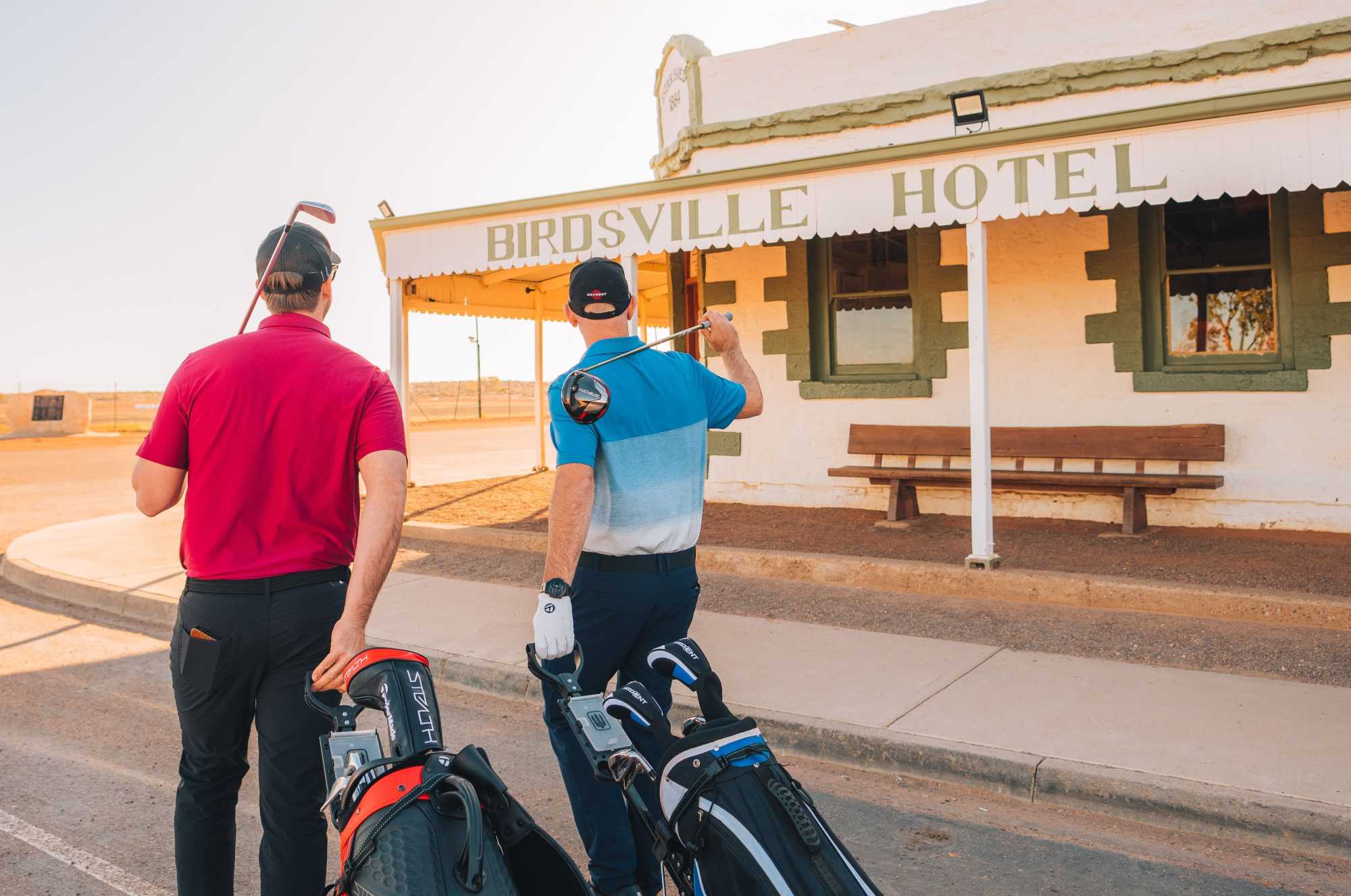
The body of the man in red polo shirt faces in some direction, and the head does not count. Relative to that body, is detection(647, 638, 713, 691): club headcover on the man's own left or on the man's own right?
on the man's own right

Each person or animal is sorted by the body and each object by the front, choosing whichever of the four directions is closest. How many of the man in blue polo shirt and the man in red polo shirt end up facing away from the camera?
2

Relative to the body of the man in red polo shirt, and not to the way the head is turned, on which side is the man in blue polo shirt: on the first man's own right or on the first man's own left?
on the first man's own right

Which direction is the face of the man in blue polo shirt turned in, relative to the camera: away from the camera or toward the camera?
away from the camera

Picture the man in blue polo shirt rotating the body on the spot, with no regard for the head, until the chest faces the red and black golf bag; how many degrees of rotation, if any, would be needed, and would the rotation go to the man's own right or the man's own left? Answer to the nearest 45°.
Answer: approximately 180°

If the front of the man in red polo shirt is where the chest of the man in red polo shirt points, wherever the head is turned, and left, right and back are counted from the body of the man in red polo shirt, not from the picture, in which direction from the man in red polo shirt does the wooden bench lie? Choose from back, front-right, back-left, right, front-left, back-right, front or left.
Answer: front-right

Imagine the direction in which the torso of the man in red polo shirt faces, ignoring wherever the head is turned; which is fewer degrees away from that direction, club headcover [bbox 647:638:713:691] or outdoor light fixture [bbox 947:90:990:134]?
the outdoor light fixture

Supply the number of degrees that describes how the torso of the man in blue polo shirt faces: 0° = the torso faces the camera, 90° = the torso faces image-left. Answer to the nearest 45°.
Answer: approximately 180°

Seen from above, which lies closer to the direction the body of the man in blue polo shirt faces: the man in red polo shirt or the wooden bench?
the wooden bench

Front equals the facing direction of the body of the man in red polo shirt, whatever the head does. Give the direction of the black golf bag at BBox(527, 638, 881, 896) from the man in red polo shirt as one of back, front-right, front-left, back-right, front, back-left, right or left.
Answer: back-right

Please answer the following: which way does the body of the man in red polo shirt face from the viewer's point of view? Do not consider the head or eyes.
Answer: away from the camera
